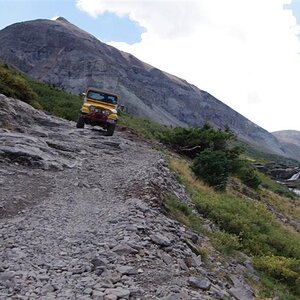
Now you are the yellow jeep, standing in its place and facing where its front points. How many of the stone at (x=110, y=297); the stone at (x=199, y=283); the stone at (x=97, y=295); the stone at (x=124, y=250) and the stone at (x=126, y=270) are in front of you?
5

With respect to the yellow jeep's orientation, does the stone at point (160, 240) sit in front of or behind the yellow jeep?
in front

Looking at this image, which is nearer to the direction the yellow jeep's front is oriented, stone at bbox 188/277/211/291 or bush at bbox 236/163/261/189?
the stone

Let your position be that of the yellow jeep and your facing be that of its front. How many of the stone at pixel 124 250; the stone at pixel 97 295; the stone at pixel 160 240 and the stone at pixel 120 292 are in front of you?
4

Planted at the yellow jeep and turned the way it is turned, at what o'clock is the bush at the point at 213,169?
The bush is roughly at 10 o'clock from the yellow jeep.

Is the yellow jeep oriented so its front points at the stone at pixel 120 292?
yes

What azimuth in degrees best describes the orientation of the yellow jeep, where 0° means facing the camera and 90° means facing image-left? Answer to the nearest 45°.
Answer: approximately 0°

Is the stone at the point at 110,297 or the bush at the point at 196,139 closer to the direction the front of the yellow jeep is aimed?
the stone

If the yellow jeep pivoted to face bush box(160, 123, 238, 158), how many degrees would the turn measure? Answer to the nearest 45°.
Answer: approximately 135° to its left

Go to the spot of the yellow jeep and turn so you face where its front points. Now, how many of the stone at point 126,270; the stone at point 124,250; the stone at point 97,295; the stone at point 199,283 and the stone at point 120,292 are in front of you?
5

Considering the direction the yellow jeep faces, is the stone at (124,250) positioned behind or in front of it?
in front

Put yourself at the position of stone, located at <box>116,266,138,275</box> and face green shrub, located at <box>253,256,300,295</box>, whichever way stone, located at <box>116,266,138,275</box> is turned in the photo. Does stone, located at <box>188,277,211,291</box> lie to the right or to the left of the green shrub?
right

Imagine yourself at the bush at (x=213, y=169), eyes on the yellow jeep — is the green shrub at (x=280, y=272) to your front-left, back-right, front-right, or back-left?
back-left

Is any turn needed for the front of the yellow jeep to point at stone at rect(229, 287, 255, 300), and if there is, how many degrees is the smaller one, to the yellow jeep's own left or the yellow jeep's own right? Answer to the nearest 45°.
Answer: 0° — it already faces it
